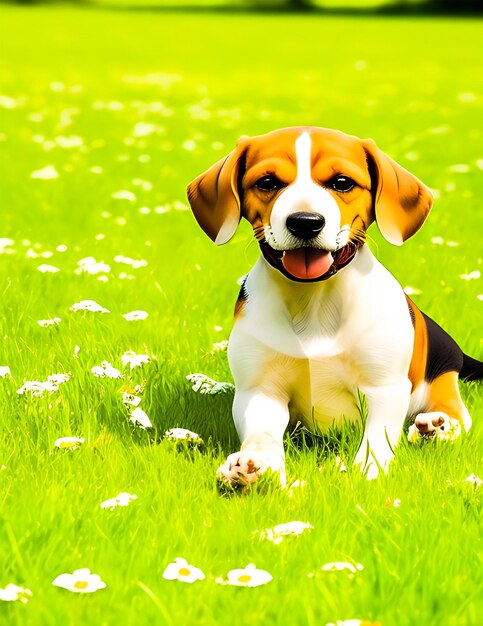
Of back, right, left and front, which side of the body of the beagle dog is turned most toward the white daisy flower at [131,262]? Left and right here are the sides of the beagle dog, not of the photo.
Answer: right

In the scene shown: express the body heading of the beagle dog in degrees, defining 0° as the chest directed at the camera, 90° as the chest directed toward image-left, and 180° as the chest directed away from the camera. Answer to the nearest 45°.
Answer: approximately 45°

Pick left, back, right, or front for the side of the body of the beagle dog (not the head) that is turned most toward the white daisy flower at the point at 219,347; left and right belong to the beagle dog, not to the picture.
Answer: right

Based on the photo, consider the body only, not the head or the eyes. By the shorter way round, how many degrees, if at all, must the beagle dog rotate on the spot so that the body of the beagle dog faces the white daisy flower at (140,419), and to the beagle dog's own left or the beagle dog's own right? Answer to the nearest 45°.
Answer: approximately 45° to the beagle dog's own right

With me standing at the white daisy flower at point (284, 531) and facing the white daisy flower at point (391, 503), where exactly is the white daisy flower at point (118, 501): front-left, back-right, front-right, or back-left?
back-left

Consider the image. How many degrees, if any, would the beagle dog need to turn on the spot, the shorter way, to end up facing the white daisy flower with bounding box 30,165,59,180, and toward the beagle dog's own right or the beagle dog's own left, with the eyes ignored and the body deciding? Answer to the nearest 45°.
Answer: approximately 90° to the beagle dog's own right

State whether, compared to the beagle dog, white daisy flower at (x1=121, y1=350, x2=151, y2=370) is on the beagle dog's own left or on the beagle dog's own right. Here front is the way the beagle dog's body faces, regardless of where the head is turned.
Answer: on the beagle dog's own right

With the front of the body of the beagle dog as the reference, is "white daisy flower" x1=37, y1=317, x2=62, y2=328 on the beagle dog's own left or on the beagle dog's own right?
on the beagle dog's own right

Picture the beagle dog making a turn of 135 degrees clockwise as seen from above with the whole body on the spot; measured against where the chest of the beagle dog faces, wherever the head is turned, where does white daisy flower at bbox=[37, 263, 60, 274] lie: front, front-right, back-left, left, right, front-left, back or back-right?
front-left

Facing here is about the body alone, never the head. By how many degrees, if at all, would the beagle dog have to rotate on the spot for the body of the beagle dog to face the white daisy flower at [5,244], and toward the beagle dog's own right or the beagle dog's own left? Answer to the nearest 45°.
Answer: approximately 90° to the beagle dog's own right

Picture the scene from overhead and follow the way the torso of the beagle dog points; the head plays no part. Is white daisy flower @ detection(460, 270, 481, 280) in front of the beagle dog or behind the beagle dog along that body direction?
behind

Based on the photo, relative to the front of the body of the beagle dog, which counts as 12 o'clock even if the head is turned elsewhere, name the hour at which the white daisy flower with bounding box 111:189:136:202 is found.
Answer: The white daisy flower is roughly at 4 o'clock from the beagle dog.

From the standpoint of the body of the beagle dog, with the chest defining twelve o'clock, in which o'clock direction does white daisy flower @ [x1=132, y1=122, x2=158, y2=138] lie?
The white daisy flower is roughly at 4 o'clock from the beagle dog.
